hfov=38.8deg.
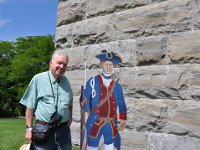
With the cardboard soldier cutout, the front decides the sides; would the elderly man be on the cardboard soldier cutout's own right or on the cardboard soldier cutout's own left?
on the cardboard soldier cutout's own right

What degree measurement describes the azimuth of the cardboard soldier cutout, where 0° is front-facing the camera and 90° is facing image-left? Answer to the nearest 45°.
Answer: approximately 0°
